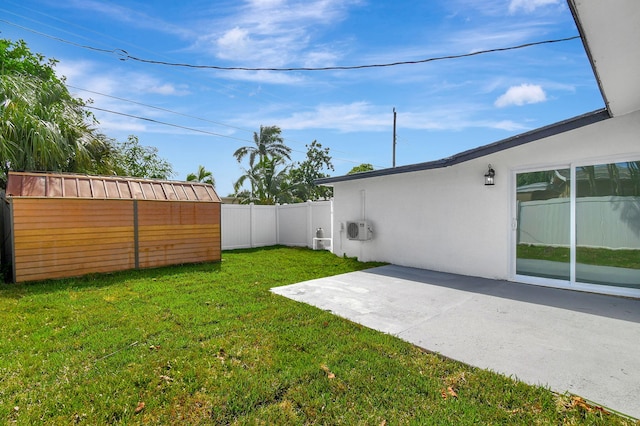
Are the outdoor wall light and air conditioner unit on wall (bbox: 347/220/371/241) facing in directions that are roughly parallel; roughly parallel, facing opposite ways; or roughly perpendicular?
roughly parallel

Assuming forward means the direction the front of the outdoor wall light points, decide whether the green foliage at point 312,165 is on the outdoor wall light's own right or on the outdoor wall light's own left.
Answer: on the outdoor wall light's own right

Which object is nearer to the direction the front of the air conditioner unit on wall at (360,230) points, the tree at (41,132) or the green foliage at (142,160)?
the tree

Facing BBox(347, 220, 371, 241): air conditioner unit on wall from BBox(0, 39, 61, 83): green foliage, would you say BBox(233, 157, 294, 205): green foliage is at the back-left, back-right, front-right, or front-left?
front-left

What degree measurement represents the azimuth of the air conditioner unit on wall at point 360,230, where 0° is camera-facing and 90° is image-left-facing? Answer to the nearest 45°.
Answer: approximately 45°

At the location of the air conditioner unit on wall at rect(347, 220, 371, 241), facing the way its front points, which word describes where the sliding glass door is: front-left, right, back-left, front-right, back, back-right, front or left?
left

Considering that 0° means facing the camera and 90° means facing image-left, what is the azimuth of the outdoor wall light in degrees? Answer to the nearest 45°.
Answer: approximately 45°

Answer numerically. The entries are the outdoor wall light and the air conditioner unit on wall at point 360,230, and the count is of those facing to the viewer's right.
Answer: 0

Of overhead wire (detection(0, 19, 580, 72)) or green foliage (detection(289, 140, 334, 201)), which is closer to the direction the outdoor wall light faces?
the overhead wire

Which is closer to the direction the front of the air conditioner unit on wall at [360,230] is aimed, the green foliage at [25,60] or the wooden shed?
the wooden shed

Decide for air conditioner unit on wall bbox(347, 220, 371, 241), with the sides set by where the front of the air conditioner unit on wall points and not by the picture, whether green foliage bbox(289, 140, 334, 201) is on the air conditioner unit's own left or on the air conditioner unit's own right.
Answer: on the air conditioner unit's own right

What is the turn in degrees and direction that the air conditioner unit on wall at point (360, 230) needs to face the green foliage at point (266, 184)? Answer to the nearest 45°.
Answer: approximately 90° to its right

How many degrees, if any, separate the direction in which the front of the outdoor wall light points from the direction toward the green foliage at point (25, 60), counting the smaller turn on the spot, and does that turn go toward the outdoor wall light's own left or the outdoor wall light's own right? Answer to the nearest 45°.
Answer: approximately 45° to the outdoor wall light's own right

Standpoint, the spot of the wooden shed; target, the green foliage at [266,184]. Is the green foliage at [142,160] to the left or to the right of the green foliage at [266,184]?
left

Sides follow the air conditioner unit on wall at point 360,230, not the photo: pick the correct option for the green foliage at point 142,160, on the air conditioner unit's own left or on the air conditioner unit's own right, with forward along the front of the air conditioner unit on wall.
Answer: on the air conditioner unit's own right

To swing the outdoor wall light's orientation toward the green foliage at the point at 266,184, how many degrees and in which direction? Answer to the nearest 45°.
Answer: approximately 90° to its right
